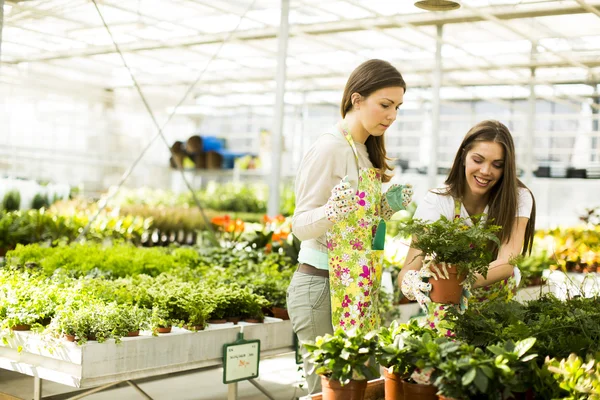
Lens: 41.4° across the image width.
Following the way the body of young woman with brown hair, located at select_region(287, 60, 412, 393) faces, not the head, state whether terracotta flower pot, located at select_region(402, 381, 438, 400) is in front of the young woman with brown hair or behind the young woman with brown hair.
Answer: in front

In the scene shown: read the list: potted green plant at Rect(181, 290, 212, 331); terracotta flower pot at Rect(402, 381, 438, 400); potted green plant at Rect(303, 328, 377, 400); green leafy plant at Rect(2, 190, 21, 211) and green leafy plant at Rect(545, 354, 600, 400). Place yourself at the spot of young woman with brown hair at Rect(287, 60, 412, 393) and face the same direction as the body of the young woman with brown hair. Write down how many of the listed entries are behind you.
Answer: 2

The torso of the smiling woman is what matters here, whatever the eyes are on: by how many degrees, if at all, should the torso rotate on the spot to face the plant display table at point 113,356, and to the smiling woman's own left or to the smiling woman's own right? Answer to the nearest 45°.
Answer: approximately 90° to the smiling woman's own right

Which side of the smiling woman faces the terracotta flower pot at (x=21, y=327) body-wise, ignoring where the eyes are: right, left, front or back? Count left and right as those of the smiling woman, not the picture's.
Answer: right

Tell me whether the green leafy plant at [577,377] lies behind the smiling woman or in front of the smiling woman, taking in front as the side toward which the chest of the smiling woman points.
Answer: in front

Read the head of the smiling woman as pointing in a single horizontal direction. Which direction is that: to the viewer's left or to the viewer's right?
to the viewer's left

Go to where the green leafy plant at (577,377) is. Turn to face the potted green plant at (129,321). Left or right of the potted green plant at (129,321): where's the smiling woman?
right

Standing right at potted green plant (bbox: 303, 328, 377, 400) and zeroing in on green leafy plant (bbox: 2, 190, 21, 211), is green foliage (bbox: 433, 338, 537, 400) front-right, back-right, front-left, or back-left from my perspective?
back-right

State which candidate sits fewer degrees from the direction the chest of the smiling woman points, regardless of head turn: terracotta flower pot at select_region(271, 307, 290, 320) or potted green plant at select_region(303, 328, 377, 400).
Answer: the potted green plant

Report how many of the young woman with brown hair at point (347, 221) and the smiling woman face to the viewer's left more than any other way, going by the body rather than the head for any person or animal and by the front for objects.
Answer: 0

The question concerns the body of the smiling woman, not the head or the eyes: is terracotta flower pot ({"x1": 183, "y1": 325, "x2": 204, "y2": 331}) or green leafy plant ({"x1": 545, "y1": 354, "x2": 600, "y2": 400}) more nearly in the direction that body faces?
the green leafy plant

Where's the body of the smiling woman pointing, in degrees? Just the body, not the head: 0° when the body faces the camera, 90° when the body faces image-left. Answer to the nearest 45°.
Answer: approximately 0°

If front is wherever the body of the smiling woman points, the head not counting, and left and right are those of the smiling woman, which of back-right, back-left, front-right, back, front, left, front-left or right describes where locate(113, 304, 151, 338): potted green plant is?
right

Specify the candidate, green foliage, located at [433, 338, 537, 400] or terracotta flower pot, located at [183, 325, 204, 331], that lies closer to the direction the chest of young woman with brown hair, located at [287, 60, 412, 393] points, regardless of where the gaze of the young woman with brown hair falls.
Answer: the green foliage
